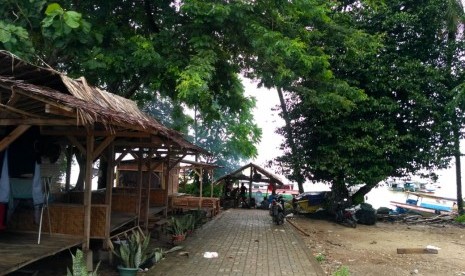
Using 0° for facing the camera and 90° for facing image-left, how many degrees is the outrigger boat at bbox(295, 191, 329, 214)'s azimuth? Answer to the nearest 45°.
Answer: approximately 270°

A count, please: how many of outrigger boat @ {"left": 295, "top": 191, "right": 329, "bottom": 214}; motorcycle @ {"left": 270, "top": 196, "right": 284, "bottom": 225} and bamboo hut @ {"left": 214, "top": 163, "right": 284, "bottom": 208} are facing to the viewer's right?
1

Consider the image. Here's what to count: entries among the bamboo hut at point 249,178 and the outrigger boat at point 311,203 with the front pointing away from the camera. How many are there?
0

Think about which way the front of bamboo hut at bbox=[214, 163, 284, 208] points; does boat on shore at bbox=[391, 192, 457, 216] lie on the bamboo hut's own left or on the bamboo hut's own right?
on the bamboo hut's own left

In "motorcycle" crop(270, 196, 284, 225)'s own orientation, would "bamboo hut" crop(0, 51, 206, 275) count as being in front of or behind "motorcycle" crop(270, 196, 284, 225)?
behind

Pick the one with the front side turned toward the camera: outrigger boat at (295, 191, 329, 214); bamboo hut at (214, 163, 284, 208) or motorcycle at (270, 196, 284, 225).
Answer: the bamboo hut

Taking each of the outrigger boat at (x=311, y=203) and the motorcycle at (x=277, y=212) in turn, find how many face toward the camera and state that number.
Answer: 0

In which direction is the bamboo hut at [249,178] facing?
toward the camera

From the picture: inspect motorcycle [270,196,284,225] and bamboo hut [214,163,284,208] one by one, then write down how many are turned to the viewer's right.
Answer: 0

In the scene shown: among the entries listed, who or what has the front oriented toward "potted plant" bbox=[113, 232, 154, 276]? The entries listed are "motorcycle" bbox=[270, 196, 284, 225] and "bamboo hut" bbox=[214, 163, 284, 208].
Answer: the bamboo hut

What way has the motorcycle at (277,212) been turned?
away from the camera

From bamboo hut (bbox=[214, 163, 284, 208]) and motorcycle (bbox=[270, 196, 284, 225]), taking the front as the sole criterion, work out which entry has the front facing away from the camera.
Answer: the motorcycle

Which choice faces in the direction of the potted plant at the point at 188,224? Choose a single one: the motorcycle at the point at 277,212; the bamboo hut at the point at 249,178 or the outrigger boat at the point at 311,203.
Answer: the bamboo hut

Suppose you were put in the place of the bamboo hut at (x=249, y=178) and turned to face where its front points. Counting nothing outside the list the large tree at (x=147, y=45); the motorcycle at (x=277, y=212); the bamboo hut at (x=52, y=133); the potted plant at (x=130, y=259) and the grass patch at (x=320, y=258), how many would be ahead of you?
5

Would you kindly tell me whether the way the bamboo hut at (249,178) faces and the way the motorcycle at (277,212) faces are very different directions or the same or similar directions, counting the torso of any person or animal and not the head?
very different directions
